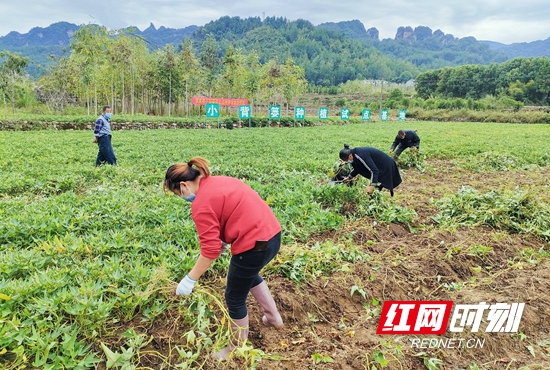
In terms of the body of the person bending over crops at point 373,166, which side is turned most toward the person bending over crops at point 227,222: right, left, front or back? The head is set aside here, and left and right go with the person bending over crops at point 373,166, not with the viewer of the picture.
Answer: left

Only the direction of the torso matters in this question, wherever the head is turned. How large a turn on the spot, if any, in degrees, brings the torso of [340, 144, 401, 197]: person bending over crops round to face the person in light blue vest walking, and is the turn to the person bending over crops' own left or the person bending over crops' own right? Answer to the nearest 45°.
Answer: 0° — they already face them

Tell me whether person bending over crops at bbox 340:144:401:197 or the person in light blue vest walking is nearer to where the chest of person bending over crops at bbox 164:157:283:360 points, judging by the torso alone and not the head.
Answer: the person in light blue vest walking

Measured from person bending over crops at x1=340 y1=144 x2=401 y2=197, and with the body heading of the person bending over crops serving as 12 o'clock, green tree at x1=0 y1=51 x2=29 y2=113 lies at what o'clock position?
The green tree is roughly at 1 o'clock from the person bending over crops.

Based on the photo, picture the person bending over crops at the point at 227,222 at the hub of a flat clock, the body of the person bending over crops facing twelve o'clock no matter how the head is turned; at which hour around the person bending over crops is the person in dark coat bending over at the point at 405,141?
The person in dark coat bending over is roughly at 4 o'clock from the person bending over crops.

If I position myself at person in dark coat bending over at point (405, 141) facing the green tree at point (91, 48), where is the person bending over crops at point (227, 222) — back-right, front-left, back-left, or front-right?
back-left

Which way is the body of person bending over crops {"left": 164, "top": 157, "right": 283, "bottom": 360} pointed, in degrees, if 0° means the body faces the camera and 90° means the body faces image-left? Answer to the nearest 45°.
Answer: approximately 90°

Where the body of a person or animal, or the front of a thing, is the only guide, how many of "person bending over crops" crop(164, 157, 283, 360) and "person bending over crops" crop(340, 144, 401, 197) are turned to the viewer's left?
2

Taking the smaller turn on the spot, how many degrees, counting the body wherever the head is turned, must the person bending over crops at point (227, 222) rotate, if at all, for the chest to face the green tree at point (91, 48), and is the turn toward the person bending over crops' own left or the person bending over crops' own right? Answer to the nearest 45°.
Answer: approximately 90° to the person bending over crops' own right

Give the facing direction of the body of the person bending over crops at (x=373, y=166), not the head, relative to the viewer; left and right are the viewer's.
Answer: facing to the left of the viewer

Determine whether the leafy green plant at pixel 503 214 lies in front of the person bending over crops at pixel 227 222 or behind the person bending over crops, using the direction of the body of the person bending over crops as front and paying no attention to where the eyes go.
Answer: behind

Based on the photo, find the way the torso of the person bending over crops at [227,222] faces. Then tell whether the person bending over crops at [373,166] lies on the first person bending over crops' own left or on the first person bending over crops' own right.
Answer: on the first person bending over crops' own right
